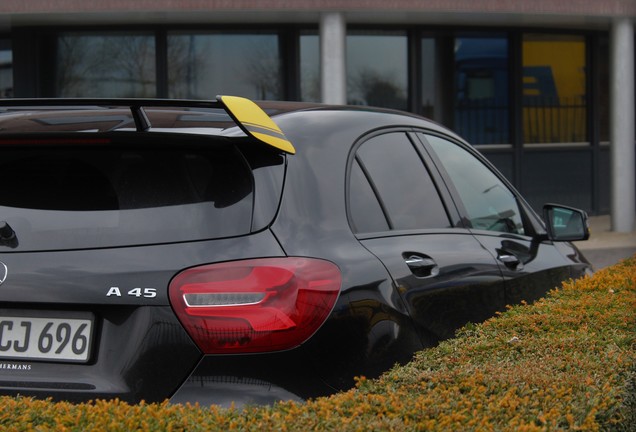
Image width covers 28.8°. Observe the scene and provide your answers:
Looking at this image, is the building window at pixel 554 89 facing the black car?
yes

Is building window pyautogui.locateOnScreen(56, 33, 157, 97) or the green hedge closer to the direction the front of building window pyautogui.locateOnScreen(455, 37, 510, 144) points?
the green hedge

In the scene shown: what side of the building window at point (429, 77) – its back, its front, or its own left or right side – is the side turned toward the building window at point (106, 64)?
right

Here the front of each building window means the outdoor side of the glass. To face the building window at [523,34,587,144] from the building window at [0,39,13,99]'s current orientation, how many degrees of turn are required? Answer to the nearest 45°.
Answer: approximately 90° to its left

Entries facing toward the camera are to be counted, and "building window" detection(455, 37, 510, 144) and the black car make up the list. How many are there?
1

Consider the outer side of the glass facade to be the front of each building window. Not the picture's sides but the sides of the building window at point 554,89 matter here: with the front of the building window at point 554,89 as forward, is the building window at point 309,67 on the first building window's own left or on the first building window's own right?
on the first building window's own right

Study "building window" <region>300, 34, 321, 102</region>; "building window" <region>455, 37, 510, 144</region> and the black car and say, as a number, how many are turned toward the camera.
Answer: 2

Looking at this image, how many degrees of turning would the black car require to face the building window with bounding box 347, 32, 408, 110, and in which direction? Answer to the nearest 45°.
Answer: approximately 45° to its left

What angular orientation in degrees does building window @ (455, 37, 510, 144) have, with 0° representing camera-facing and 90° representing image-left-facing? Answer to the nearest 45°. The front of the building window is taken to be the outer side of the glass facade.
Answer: approximately 0°

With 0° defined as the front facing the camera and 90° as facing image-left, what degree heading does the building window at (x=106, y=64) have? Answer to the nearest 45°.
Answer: approximately 0°

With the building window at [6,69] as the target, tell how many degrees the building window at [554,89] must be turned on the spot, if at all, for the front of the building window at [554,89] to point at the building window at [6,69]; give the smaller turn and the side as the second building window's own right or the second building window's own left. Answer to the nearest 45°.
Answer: approximately 45° to the second building window's own right

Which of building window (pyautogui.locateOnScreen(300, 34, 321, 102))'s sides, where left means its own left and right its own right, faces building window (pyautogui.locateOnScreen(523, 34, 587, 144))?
left

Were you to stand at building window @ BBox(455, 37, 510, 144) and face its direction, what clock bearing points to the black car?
The black car is roughly at 12 o'clock from the building window.
